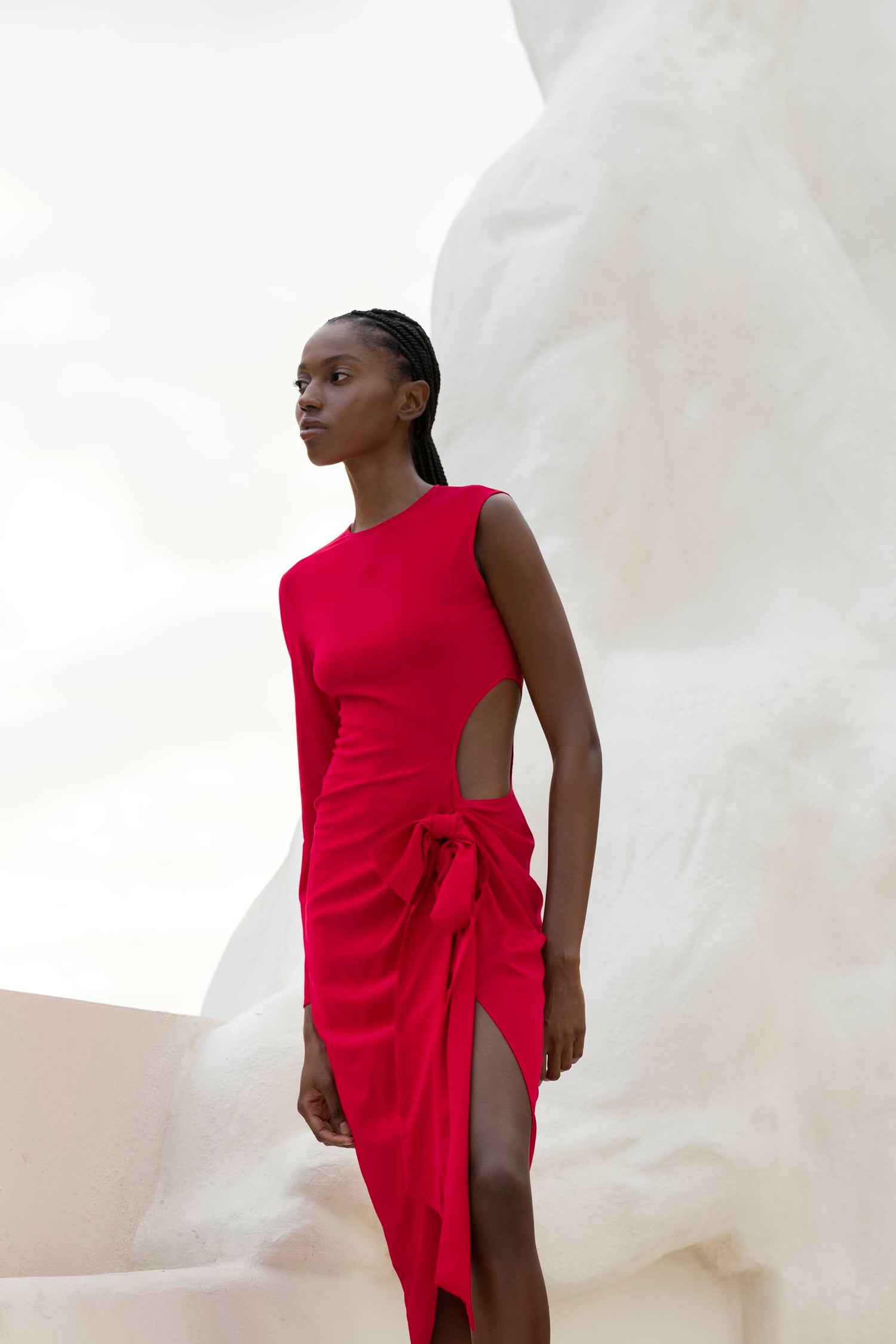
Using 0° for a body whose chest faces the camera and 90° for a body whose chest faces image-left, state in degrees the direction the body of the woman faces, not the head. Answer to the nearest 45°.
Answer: approximately 45°

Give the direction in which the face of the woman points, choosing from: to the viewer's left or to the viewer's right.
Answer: to the viewer's left
